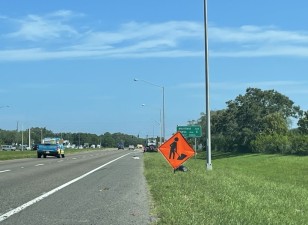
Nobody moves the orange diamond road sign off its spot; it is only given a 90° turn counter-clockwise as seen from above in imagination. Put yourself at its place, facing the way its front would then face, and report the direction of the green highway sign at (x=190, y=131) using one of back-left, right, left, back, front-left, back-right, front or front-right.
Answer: left

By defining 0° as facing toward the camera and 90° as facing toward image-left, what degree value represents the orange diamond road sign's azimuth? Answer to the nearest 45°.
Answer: approximately 0°
